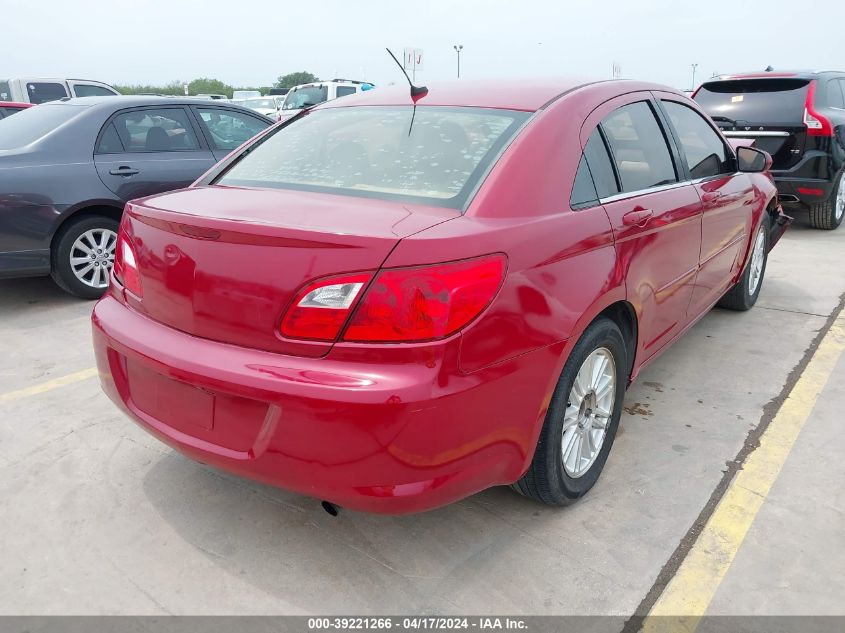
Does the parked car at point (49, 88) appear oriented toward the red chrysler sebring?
no

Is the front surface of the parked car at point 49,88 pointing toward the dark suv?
no

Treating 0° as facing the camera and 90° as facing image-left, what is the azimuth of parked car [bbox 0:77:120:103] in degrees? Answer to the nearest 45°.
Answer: approximately 270°

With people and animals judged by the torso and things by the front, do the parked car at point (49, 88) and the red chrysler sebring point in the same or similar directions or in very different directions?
same or similar directions

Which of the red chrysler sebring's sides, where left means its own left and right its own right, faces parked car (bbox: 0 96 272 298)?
left

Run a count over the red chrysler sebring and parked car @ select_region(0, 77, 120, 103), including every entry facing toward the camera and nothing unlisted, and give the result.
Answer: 0

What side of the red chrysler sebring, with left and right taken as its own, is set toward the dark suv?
front

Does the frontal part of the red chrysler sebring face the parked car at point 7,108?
no

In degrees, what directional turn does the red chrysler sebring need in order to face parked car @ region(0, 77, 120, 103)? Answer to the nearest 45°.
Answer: approximately 90° to its left

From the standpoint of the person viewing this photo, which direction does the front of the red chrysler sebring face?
facing away from the viewer and to the right of the viewer

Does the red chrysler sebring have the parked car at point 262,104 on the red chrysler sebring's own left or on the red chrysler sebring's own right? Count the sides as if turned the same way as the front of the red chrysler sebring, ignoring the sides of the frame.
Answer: on the red chrysler sebring's own left

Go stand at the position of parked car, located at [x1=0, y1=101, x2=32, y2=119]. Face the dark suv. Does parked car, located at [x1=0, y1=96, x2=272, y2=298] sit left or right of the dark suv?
right
